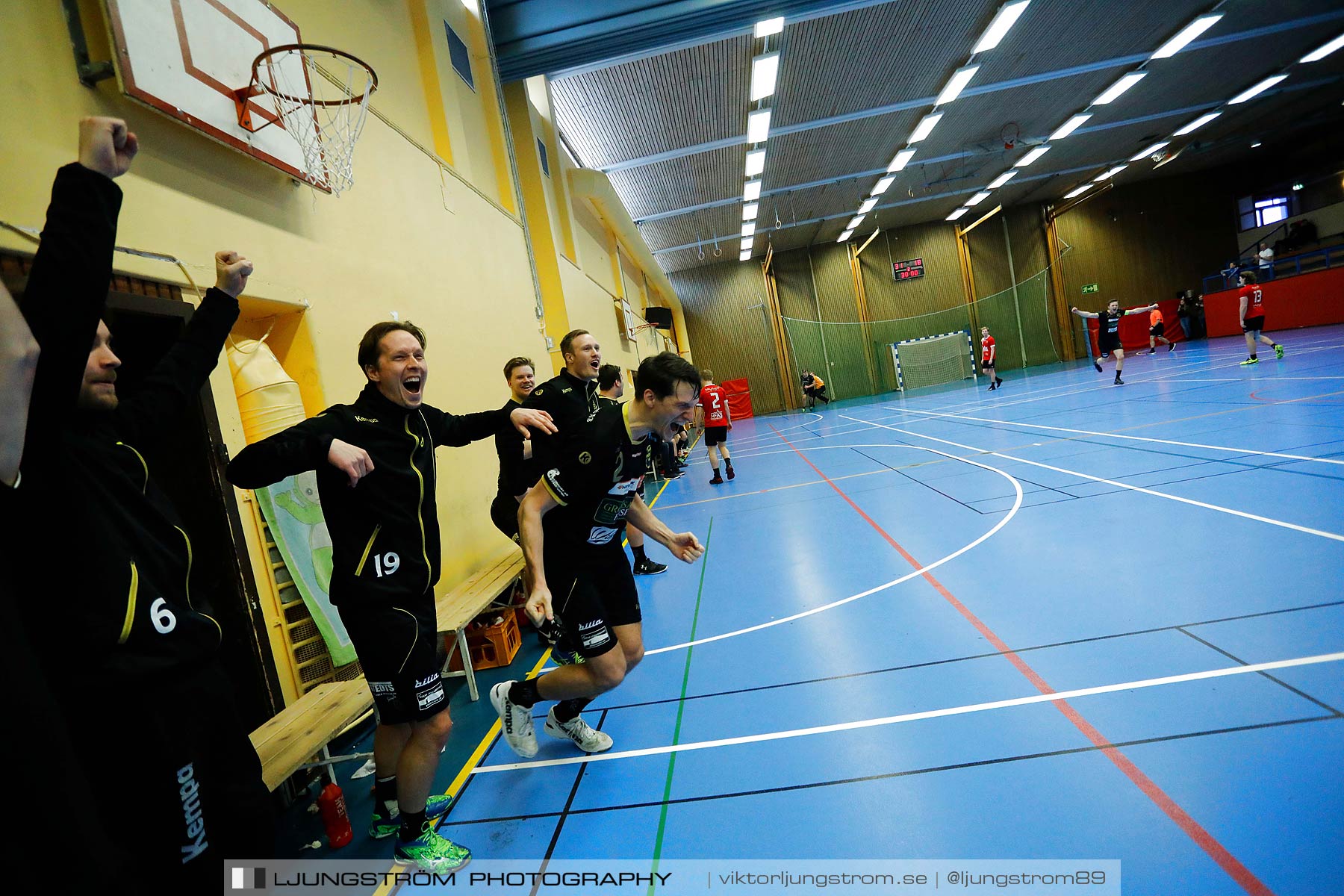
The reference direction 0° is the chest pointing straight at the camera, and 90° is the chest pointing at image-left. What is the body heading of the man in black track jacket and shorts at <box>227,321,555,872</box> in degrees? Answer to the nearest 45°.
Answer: approximately 315°

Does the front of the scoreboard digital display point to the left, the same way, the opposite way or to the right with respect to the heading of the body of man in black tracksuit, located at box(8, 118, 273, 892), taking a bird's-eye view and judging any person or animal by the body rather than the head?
to the right

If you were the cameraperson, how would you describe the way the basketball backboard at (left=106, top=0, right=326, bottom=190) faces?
facing the viewer and to the right of the viewer

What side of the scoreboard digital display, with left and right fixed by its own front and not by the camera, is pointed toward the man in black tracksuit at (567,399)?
front

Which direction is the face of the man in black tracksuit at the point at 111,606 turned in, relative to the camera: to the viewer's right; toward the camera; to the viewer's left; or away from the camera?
to the viewer's right

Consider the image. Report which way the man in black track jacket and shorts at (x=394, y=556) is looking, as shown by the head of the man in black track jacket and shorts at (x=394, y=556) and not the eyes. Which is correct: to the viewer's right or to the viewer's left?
to the viewer's right

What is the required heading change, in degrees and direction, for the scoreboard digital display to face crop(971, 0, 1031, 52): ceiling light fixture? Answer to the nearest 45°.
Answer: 0° — it already faces it

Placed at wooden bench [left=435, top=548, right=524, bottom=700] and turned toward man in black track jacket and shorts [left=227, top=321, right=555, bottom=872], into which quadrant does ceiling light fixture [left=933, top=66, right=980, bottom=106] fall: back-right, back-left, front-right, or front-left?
back-left

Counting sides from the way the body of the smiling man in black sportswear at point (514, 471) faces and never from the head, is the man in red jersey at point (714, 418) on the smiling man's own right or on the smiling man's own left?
on the smiling man's own left

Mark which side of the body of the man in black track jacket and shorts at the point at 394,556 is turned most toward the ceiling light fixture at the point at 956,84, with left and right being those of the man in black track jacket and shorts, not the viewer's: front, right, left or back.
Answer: left

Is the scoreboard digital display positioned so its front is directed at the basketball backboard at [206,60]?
yes

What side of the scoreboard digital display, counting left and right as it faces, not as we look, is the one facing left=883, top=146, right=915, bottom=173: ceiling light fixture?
front
